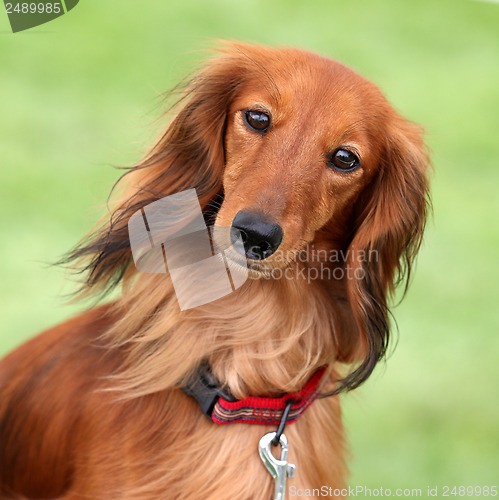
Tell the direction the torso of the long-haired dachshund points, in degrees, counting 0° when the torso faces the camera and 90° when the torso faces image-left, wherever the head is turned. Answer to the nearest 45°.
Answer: approximately 315°
